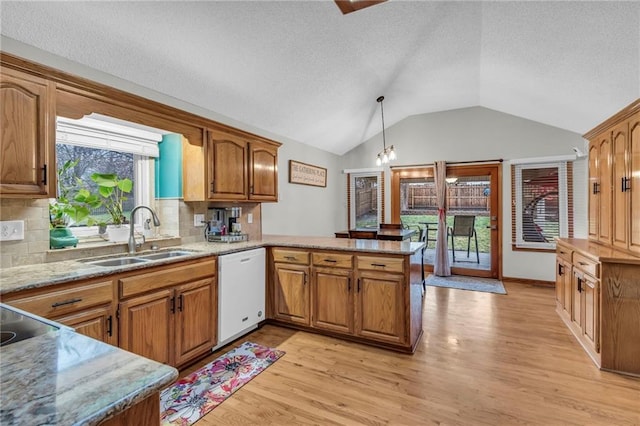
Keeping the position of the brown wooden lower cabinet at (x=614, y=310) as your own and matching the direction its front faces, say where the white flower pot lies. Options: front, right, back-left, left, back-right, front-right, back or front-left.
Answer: front-left

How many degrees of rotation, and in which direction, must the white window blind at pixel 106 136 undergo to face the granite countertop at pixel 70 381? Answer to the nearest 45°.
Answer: approximately 45° to its right

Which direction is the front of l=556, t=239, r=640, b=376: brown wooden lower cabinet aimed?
to the viewer's left

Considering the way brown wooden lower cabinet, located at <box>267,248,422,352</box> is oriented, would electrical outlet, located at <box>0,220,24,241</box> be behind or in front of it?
in front

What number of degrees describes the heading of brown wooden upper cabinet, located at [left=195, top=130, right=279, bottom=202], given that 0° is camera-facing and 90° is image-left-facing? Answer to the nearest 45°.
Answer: approximately 315°

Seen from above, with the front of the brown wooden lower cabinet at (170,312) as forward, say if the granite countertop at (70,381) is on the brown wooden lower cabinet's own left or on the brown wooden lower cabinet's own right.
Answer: on the brown wooden lower cabinet's own right

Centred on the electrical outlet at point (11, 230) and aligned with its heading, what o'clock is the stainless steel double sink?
The stainless steel double sink is roughly at 9 o'clock from the electrical outlet.

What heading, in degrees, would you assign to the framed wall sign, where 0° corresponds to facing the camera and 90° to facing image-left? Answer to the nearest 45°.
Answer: approximately 315°
